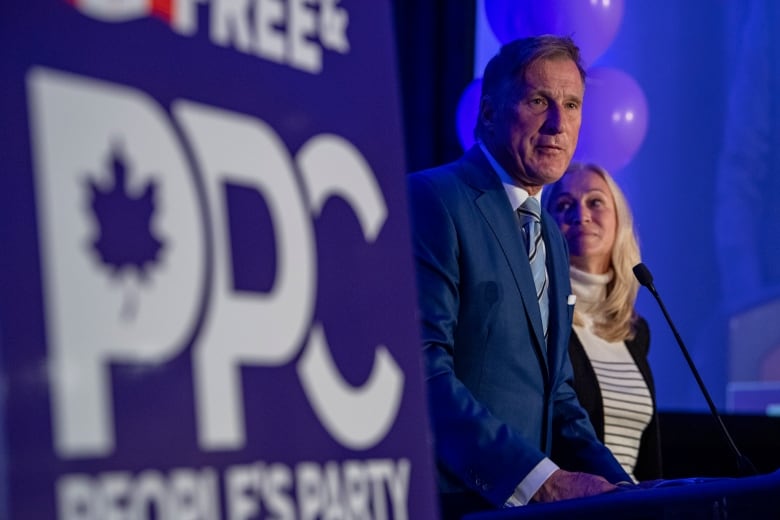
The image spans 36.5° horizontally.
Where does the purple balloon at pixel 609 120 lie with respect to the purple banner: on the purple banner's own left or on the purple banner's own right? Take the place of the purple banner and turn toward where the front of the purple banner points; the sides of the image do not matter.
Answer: on the purple banner's own left

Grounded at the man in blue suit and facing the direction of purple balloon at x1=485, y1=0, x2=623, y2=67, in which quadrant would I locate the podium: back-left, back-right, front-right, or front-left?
back-right

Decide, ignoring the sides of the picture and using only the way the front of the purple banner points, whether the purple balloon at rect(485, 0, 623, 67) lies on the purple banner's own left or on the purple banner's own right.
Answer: on the purple banner's own left

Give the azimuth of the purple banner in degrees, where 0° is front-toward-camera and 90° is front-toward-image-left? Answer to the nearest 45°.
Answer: approximately 315°

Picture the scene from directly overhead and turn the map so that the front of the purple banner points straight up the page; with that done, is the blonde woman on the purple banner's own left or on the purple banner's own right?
on the purple banner's own left

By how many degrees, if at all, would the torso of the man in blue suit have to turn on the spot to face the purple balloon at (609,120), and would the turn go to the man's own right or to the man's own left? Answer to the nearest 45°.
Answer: approximately 135° to the man's own left

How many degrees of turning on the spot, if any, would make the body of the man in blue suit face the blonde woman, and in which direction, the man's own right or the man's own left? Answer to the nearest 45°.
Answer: approximately 135° to the man's own left

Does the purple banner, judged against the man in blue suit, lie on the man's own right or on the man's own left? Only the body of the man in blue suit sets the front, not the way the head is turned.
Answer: on the man's own right

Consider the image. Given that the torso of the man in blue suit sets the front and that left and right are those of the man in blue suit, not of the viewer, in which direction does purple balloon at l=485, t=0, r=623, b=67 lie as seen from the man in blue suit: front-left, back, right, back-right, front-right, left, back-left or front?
back-left
